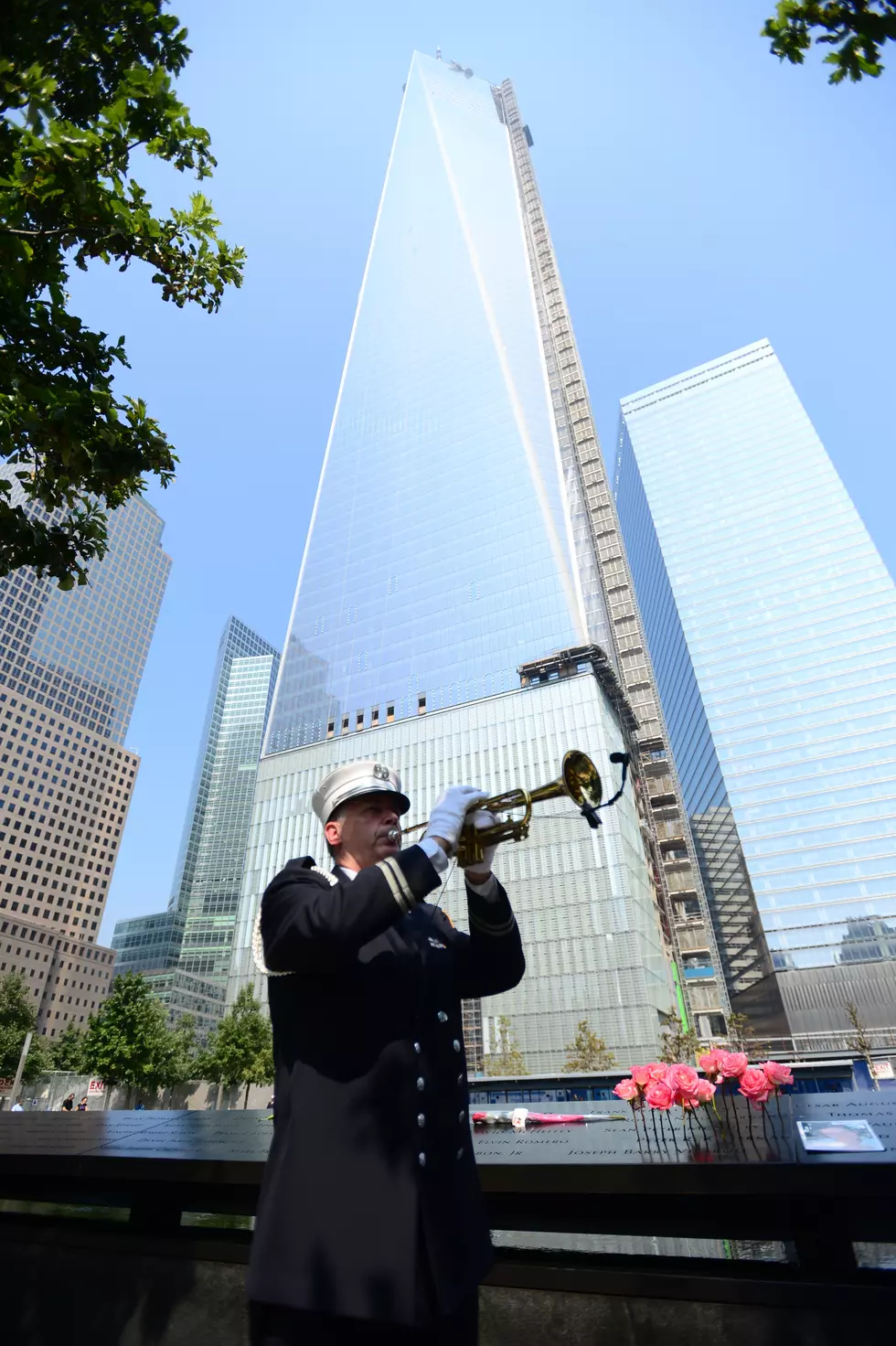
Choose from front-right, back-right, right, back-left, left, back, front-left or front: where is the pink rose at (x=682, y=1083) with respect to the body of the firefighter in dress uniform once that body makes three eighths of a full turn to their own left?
front-right

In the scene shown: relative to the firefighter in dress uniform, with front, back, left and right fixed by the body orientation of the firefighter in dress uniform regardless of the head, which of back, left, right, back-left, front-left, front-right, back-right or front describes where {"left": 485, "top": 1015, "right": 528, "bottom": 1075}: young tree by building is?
back-left

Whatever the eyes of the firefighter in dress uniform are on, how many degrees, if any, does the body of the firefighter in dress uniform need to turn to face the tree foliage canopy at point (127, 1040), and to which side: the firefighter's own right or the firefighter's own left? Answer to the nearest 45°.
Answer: approximately 135° to the firefighter's own left

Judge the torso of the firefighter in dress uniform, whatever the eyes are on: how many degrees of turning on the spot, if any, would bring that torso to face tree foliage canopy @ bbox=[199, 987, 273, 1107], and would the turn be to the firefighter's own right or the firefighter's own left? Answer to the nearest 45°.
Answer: approximately 135° to the firefighter's own left

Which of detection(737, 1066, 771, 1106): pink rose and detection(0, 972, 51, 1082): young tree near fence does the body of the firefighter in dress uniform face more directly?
the pink rose

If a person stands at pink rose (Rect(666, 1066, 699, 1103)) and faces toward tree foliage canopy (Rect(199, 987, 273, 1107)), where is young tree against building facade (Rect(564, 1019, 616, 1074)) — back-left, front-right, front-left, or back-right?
front-right

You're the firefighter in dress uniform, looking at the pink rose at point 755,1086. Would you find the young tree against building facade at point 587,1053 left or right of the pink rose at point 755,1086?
left

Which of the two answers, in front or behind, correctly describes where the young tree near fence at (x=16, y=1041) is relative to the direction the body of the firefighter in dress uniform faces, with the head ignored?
behind

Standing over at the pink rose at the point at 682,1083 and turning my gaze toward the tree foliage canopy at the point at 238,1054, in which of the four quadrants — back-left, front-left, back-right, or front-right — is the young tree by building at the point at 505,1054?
front-right

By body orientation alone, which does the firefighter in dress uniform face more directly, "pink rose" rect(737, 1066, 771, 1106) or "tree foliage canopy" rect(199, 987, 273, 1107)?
the pink rose

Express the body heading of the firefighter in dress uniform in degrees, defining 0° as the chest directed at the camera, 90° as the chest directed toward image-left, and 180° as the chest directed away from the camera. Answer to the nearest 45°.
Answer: approximately 315°

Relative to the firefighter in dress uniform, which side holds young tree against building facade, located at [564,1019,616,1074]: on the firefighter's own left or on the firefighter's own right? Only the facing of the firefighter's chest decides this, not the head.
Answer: on the firefighter's own left

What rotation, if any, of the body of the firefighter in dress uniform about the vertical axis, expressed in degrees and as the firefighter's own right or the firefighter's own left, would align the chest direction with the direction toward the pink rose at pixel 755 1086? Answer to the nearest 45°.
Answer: approximately 90° to the firefighter's own left
